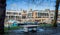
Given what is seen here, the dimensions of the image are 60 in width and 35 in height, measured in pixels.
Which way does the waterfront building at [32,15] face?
toward the camera

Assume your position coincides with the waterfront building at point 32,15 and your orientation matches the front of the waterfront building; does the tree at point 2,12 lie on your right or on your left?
on your right
